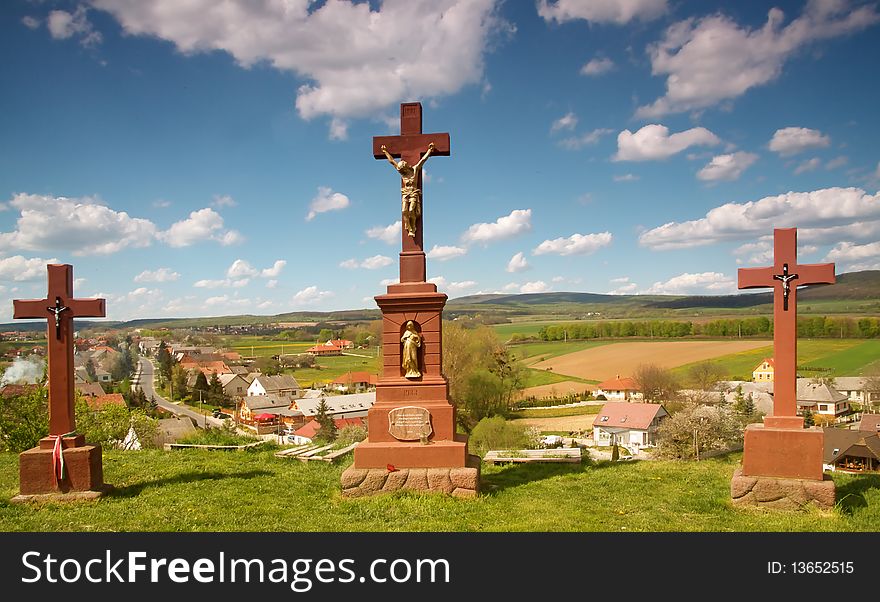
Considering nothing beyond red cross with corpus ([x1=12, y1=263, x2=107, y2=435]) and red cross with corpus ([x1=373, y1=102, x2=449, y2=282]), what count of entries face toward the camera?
2

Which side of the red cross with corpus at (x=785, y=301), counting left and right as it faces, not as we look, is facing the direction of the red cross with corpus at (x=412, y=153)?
right

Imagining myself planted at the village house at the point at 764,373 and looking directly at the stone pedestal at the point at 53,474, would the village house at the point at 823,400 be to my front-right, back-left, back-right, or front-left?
front-left

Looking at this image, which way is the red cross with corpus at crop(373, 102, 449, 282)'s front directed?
toward the camera

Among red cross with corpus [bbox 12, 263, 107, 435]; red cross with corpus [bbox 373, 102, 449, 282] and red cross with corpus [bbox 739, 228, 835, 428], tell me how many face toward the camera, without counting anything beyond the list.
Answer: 3

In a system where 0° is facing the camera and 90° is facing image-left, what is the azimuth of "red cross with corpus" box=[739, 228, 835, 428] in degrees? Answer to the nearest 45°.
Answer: approximately 0°

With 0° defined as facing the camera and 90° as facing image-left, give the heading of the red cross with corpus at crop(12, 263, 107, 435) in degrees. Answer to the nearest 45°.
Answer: approximately 0°

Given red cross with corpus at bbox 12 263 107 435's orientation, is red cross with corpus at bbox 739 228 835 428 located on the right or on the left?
on its left
